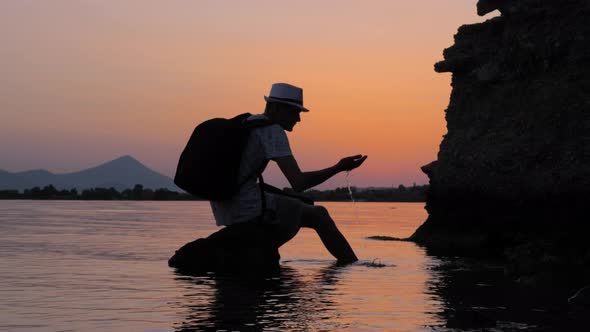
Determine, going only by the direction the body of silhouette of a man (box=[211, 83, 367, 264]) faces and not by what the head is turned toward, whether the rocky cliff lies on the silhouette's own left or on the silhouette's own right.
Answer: on the silhouette's own left

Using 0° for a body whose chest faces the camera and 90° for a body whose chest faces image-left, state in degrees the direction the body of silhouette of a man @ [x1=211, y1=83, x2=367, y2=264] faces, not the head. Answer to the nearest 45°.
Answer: approximately 270°
